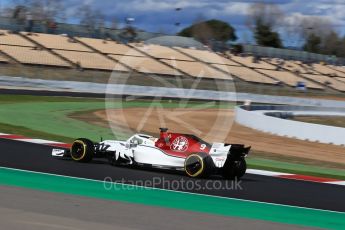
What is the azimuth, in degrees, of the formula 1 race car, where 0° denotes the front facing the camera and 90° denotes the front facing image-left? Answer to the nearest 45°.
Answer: approximately 135°
